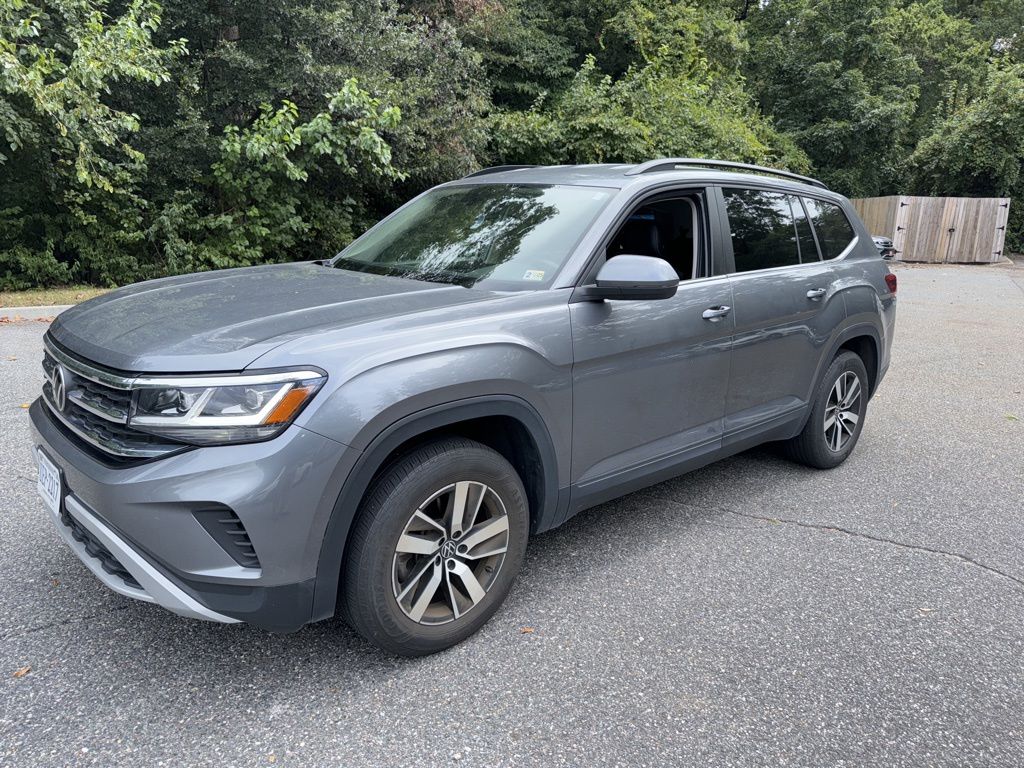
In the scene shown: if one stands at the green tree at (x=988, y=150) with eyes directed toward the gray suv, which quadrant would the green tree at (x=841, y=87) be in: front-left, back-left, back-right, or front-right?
back-right

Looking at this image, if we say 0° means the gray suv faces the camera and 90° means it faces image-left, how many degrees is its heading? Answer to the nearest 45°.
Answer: approximately 45°

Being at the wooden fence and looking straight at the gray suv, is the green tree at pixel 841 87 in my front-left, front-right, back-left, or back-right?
back-right

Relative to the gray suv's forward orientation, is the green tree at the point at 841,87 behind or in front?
behind

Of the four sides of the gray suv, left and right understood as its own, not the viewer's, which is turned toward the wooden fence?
back

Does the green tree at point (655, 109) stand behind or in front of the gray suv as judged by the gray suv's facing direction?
behind

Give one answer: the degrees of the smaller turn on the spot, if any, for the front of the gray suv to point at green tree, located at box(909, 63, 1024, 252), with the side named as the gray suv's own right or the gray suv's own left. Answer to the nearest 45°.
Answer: approximately 180°

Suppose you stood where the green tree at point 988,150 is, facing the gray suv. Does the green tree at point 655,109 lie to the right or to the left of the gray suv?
right

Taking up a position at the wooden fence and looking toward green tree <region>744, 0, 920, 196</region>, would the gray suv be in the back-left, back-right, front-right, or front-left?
back-left
